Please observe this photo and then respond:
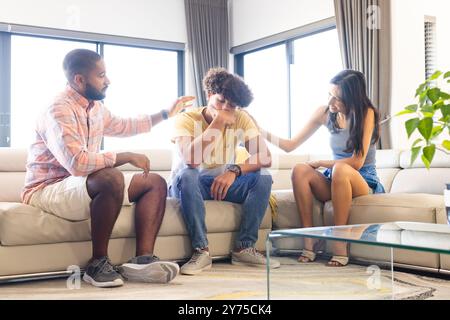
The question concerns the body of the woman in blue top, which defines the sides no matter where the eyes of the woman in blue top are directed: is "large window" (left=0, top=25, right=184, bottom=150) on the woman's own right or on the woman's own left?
on the woman's own right

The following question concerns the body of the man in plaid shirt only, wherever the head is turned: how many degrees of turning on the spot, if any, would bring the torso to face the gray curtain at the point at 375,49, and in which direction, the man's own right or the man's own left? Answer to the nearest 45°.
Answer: approximately 90° to the man's own left

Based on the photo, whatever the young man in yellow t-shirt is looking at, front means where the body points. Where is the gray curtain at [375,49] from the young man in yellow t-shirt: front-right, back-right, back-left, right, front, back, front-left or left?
back-left

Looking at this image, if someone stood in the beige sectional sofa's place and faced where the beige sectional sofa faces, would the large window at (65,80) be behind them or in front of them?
behind

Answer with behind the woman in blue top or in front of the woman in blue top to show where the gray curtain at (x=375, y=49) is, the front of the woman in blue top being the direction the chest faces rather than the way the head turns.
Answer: behind

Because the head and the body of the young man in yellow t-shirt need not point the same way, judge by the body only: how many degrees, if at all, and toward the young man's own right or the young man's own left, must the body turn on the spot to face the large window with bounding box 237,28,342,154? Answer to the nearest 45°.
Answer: approximately 180°

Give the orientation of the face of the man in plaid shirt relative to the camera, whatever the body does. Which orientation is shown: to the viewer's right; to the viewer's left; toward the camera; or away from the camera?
to the viewer's right

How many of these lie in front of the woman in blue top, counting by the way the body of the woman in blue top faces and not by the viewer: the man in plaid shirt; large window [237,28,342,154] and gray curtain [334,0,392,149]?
1

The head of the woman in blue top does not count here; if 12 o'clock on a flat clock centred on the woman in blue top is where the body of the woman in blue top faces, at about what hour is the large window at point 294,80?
The large window is roughly at 4 o'clock from the woman in blue top.

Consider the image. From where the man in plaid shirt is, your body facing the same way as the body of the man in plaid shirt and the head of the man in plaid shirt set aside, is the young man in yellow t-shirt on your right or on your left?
on your left

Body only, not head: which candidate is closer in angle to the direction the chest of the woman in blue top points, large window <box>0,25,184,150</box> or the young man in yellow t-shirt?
the young man in yellow t-shirt

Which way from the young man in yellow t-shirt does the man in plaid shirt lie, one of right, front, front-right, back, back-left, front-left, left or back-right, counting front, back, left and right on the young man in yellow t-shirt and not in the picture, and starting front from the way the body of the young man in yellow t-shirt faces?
front-right
